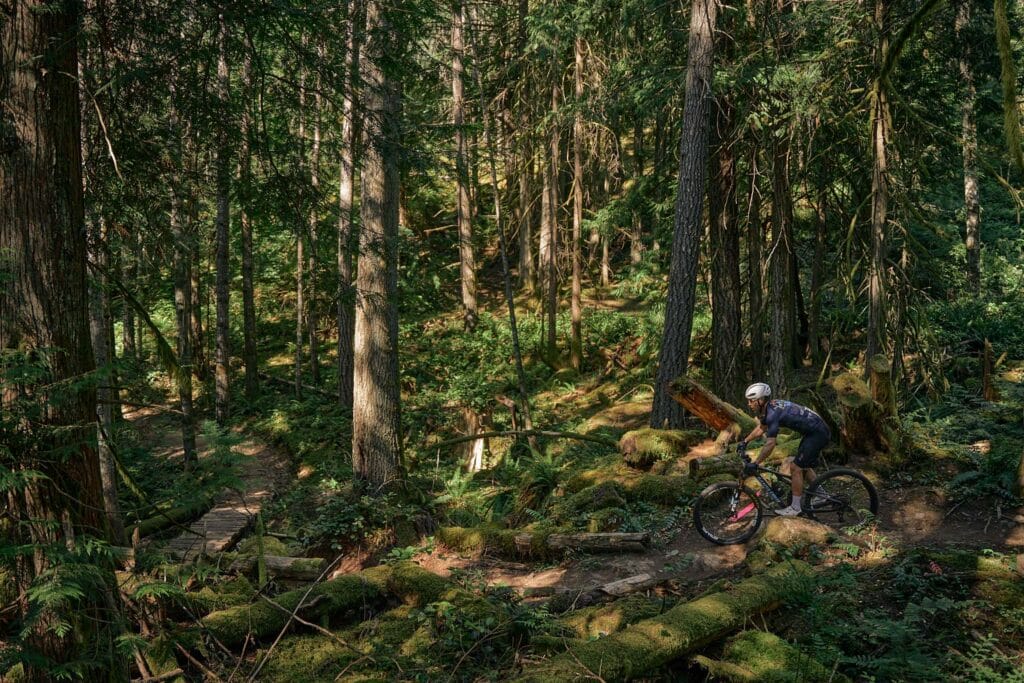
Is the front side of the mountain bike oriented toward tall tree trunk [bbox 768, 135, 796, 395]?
no

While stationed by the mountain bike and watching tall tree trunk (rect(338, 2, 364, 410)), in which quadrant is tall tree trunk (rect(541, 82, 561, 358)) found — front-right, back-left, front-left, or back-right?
front-right

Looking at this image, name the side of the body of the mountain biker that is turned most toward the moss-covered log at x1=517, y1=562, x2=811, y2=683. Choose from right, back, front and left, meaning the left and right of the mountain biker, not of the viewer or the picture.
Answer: left

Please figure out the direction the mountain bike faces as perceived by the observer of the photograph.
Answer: facing to the left of the viewer

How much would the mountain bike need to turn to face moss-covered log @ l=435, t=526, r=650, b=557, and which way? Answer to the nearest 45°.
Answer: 0° — it already faces it

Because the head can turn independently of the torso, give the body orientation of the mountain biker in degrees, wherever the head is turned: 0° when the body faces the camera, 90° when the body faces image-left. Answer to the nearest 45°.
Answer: approximately 90°

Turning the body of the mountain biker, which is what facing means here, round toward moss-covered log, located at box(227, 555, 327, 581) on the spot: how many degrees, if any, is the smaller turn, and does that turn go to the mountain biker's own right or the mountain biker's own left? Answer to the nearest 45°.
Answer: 0° — they already face it

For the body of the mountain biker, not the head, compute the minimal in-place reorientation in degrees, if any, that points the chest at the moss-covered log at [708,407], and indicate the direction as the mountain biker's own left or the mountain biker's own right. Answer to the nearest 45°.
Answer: approximately 90° to the mountain biker's own right

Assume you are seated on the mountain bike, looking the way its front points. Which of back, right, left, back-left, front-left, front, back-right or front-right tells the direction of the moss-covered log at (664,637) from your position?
left

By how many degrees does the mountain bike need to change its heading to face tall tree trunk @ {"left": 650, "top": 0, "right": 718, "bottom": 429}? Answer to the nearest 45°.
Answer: approximately 90° to its right

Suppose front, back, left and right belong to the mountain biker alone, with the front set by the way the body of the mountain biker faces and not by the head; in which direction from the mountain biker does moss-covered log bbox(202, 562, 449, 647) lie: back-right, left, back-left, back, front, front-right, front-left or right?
front-left

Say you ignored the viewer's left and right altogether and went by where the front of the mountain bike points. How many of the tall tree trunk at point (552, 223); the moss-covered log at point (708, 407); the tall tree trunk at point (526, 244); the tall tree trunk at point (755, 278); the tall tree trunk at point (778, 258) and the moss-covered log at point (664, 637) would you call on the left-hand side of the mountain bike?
1

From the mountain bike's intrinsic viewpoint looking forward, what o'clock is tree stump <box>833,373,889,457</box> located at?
The tree stump is roughly at 4 o'clock from the mountain bike.

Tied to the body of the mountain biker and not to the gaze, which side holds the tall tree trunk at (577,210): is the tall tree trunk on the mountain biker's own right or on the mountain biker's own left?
on the mountain biker's own right

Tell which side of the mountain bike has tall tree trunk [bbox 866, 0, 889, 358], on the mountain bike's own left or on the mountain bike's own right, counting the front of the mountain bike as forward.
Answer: on the mountain bike's own right
